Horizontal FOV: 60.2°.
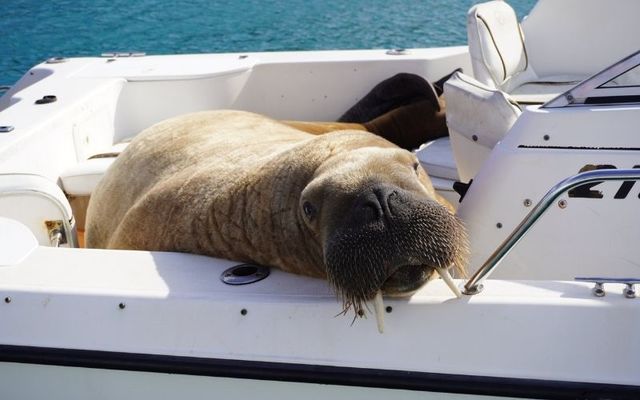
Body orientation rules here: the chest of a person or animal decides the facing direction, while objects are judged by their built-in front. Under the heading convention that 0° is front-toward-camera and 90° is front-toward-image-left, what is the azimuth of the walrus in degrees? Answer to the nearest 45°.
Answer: approximately 315°
